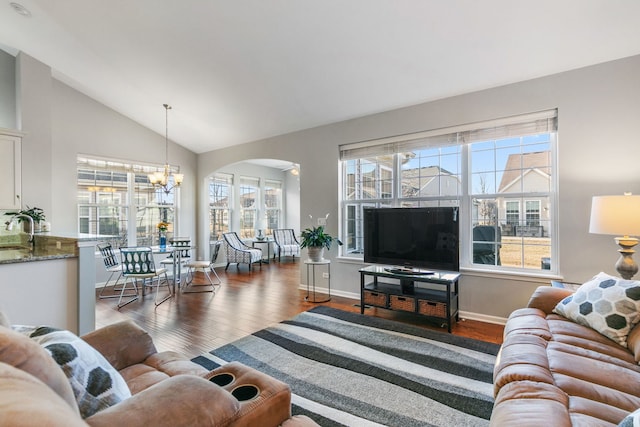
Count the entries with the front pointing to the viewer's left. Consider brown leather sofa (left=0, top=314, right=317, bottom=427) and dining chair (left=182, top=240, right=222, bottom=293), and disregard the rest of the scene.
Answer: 1

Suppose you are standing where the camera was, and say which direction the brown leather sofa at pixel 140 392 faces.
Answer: facing away from the viewer and to the right of the viewer

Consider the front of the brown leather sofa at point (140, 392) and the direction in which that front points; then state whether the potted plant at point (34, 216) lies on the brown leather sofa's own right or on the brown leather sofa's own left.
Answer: on the brown leather sofa's own left

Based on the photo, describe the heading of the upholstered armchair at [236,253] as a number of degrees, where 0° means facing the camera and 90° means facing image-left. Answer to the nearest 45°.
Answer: approximately 315°

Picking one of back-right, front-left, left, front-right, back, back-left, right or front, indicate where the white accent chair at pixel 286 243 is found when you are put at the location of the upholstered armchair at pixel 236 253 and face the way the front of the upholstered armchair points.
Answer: left

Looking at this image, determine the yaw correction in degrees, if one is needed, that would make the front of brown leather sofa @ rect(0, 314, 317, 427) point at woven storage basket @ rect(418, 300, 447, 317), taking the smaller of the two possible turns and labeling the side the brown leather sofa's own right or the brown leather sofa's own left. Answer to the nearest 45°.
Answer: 0° — it already faces it

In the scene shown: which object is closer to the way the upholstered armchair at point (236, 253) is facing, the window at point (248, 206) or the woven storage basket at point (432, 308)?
the woven storage basket

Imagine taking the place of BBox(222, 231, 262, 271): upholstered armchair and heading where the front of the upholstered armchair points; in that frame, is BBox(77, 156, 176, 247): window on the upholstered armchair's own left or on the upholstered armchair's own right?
on the upholstered armchair's own right

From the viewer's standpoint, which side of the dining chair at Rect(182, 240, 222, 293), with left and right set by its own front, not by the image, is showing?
left

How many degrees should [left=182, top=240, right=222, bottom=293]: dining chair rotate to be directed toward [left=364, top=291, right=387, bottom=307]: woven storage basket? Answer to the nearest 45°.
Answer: approximately 135° to its left

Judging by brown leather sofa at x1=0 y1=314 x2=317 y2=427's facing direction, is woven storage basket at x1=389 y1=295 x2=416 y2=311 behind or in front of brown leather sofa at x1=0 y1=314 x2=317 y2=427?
in front

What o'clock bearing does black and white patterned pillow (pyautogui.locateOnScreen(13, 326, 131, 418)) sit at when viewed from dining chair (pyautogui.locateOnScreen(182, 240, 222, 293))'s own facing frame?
The black and white patterned pillow is roughly at 9 o'clock from the dining chair.
